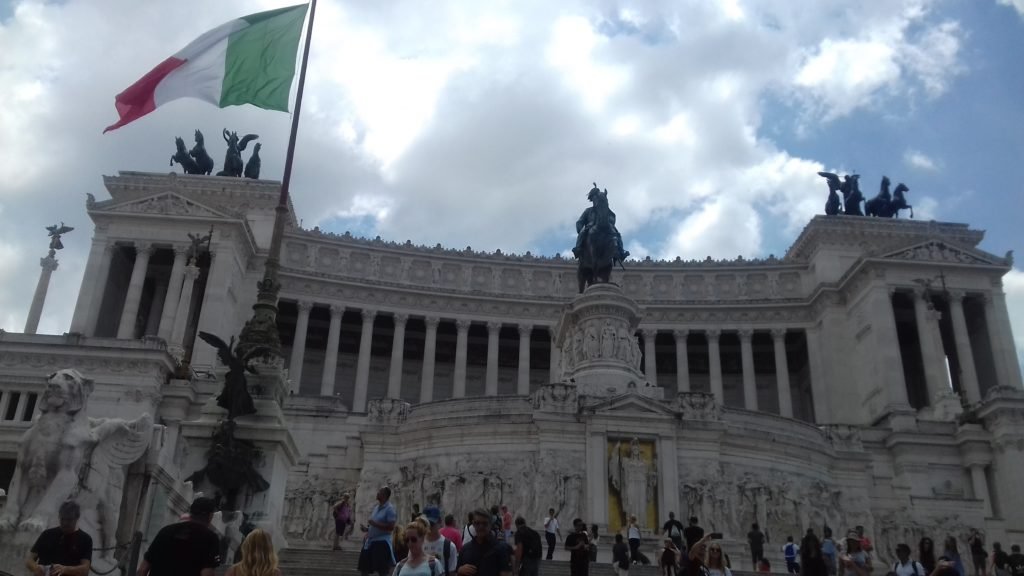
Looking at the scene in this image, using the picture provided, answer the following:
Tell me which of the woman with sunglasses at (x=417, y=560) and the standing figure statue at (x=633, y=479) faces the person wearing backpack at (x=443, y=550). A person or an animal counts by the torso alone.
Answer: the standing figure statue

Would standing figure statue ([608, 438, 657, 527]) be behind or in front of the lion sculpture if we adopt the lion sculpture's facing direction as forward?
behind

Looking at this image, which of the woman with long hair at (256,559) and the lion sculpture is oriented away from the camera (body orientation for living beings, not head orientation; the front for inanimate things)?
the woman with long hair

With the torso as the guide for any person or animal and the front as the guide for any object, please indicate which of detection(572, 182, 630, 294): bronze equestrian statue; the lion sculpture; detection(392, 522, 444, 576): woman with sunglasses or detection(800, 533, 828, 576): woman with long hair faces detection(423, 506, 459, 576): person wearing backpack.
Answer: the bronze equestrian statue

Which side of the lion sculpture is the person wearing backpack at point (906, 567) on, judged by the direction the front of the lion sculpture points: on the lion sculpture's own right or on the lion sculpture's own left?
on the lion sculpture's own left

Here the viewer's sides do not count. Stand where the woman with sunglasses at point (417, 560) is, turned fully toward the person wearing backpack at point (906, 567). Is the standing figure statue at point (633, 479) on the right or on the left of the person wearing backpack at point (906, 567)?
left

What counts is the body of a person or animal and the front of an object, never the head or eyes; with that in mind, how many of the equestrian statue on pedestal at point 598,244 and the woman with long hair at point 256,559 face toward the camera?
1

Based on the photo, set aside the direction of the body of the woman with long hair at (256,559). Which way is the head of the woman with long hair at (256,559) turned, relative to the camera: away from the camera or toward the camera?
away from the camera

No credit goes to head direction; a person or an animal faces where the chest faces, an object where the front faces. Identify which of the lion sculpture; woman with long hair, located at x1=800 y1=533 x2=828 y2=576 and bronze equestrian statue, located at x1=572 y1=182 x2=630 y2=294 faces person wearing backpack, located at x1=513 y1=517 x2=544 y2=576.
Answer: the bronze equestrian statue

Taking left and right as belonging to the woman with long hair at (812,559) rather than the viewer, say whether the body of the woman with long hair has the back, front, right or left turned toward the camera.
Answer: back

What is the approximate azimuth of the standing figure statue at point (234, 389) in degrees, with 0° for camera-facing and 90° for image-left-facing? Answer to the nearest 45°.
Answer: approximately 0°

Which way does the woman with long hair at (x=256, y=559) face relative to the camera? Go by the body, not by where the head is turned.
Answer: away from the camera

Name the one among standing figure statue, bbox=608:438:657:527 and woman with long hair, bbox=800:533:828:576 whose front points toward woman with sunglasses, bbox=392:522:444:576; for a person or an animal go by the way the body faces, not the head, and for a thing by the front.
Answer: the standing figure statue

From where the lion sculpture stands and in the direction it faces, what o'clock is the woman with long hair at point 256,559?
The woman with long hair is roughly at 10 o'clock from the lion sculpture.
